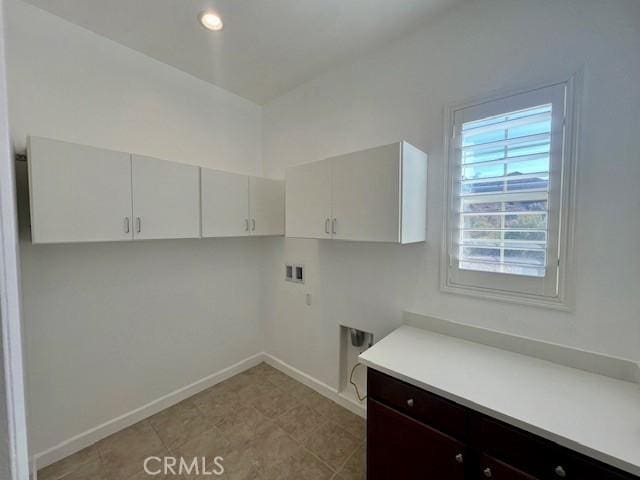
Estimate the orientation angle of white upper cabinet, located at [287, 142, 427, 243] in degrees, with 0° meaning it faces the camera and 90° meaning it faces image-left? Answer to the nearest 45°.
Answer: approximately 45°

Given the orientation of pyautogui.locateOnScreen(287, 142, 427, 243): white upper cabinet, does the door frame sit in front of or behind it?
in front

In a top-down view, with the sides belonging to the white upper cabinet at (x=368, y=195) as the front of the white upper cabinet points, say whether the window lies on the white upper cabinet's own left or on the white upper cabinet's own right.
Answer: on the white upper cabinet's own left

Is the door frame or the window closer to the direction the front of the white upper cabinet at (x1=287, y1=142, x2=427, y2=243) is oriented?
the door frame
